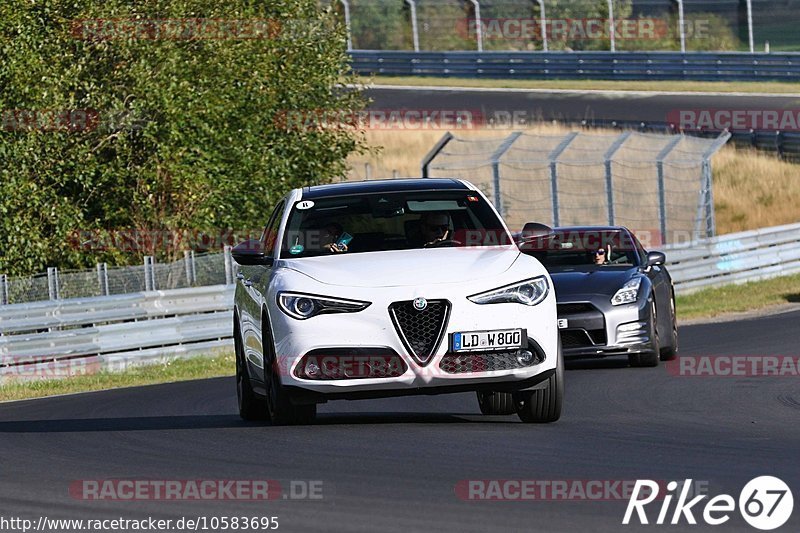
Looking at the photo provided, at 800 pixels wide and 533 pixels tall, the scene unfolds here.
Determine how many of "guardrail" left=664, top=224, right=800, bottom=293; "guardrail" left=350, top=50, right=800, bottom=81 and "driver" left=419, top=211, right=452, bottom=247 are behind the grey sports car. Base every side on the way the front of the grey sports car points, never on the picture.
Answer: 2

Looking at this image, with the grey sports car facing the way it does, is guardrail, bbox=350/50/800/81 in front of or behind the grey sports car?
behind

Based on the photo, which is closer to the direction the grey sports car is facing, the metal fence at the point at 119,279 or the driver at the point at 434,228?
the driver

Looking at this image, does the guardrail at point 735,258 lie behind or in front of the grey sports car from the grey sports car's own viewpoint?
behind

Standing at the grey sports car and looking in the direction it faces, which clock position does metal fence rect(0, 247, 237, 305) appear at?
The metal fence is roughly at 4 o'clock from the grey sports car.

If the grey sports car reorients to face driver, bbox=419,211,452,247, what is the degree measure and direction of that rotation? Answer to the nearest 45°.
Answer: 0° — it already faces them

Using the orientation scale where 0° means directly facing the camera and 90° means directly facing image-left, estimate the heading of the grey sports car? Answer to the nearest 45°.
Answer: approximately 0°

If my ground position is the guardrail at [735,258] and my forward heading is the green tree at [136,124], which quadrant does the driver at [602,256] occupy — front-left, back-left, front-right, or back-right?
front-left

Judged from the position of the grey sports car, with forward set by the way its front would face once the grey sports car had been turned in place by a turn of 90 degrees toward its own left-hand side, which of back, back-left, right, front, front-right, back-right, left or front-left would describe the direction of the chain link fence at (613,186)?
left

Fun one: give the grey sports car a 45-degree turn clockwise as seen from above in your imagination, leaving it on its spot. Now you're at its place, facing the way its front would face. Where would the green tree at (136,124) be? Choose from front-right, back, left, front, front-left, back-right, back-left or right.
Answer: right
